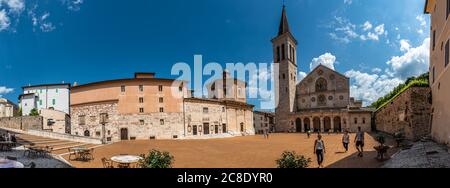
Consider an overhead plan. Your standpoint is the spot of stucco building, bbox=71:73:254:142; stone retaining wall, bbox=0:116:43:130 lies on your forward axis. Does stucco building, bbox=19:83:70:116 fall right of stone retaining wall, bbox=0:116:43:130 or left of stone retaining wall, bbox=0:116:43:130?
right

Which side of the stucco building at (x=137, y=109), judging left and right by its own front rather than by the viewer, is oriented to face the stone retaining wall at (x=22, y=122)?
right

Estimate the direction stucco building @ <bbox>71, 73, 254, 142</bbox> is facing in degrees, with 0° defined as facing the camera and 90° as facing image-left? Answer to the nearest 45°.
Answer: approximately 0°

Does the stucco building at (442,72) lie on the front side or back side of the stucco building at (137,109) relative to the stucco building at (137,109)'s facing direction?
on the front side
